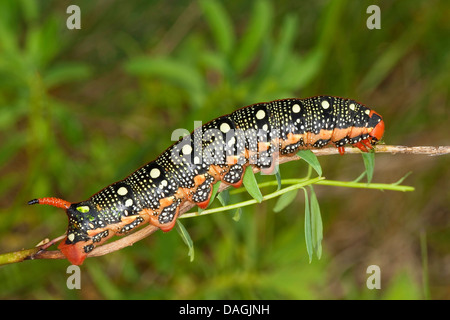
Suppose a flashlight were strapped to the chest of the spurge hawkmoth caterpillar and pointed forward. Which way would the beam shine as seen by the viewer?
to the viewer's right

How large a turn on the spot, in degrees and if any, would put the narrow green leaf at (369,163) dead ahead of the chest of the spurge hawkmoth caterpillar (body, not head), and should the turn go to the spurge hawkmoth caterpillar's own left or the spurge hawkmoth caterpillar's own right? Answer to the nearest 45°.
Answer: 0° — it already faces it
